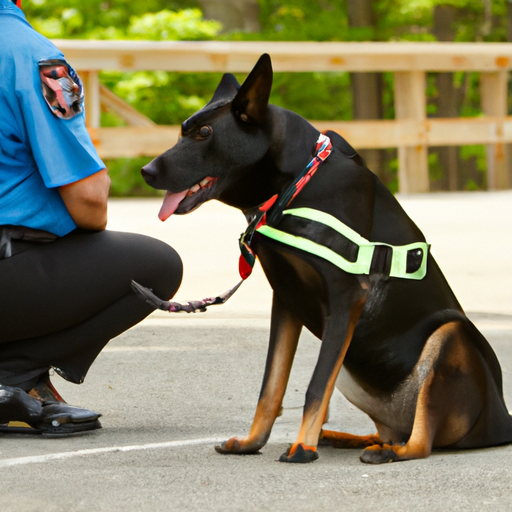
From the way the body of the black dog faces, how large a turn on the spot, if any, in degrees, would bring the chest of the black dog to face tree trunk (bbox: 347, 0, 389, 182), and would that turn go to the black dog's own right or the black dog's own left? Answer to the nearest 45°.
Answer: approximately 90° to the black dog's own right

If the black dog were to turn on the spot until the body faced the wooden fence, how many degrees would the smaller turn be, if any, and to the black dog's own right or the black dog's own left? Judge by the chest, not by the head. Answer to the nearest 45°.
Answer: approximately 90° to the black dog's own right

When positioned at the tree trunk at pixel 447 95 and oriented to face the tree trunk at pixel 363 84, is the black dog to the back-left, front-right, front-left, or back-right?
front-left

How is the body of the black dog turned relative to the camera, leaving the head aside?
to the viewer's left

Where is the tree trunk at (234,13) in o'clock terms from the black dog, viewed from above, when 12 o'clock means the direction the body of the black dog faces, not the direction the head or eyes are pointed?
The tree trunk is roughly at 3 o'clock from the black dog.

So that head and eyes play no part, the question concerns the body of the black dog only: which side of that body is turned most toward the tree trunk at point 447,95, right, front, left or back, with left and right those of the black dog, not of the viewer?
right
